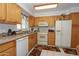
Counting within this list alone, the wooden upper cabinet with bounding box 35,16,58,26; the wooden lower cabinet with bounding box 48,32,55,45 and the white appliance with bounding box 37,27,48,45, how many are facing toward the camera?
3

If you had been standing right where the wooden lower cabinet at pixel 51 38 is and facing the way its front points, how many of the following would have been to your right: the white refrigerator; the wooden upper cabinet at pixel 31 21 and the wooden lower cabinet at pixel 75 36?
1

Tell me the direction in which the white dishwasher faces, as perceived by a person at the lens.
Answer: facing the viewer and to the right of the viewer

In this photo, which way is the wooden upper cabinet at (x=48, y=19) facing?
toward the camera

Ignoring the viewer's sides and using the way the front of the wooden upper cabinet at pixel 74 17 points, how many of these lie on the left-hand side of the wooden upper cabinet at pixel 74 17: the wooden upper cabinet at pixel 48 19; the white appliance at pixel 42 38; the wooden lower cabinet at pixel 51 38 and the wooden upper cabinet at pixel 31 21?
0

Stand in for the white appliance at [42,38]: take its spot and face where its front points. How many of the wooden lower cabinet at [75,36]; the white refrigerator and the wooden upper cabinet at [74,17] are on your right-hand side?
0

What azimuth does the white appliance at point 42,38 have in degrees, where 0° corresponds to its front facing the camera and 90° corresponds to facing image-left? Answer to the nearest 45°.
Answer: approximately 0°

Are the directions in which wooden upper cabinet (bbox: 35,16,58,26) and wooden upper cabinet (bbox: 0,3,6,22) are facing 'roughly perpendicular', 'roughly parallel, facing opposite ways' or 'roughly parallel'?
roughly perpendicular

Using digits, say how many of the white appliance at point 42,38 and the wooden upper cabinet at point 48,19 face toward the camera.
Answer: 2

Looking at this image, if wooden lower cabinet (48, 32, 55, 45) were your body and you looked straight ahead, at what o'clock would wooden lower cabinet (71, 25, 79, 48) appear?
wooden lower cabinet (71, 25, 79, 48) is roughly at 10 o'clock from wooden lower cabinet (48, 32, 55, 45).

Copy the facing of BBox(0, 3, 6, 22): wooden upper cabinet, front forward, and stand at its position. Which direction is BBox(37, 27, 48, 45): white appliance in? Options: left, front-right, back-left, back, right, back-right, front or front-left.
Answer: left

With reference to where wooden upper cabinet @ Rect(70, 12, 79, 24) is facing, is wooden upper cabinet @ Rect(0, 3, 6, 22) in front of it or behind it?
in front

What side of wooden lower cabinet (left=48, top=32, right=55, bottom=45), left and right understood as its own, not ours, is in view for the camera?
front
